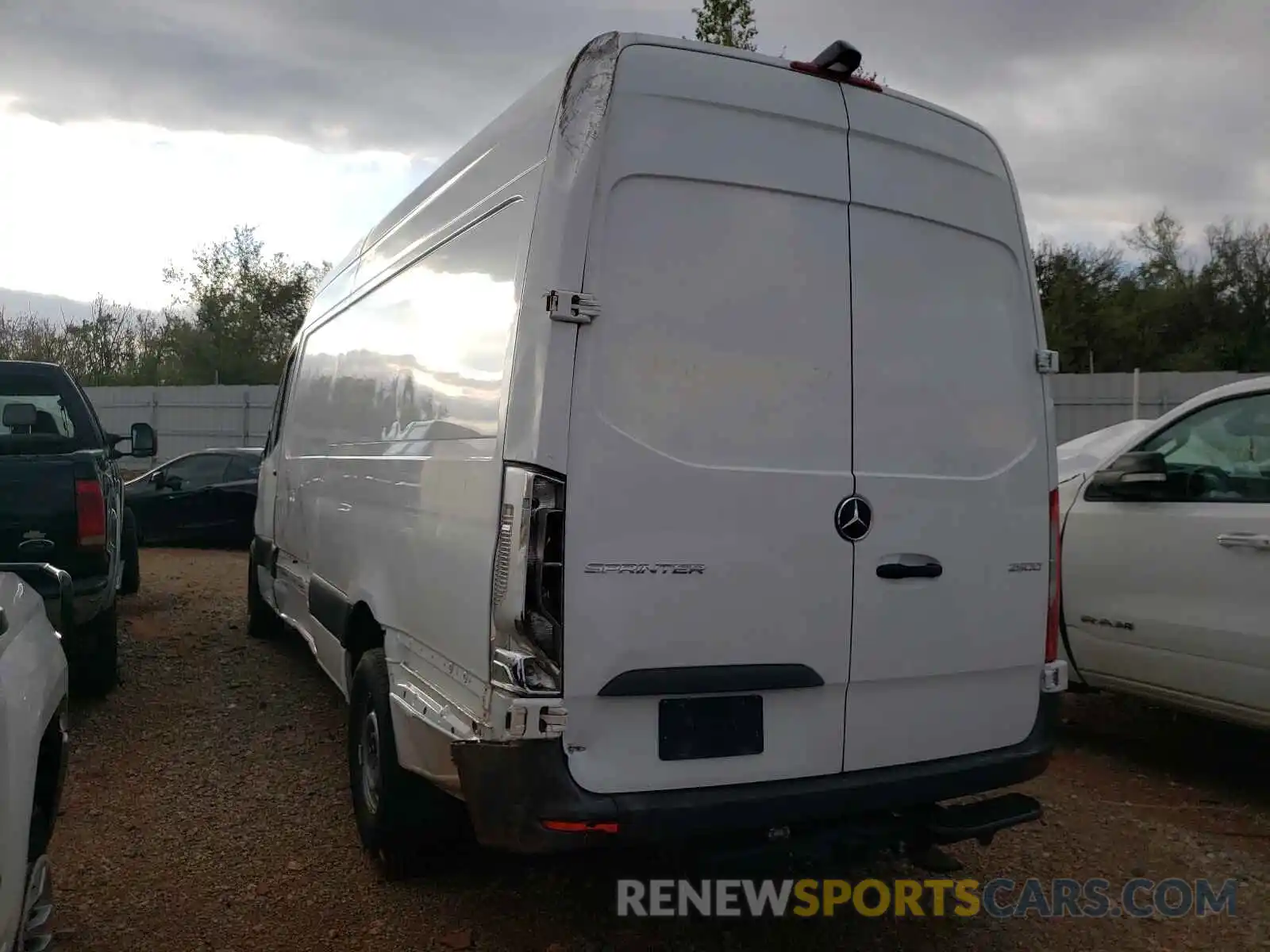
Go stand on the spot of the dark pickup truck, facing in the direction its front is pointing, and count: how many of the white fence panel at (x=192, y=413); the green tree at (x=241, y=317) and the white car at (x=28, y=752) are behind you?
1

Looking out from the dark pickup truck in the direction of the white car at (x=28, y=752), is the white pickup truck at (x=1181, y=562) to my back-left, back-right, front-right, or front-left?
front-left

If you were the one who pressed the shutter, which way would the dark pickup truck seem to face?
facing away from the viewer

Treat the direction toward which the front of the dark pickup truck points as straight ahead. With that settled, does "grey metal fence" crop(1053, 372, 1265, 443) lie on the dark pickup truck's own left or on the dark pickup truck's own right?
on the dark pickup truck's own right

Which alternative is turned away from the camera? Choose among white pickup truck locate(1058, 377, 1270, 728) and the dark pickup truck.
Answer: the dark pickup truck

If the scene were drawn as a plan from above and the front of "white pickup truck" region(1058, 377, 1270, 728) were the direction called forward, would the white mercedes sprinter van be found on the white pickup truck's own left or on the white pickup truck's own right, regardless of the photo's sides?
on the white pickup truck's own left

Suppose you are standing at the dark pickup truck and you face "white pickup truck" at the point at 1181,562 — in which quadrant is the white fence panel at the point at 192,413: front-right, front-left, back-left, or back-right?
back-left

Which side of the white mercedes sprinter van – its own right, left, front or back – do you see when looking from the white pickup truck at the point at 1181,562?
right

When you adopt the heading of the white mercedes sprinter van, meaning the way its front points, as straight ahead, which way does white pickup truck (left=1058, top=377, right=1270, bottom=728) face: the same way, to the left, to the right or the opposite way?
the same way

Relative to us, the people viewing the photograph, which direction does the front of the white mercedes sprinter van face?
facing away from the viewer and to the left of the viewer

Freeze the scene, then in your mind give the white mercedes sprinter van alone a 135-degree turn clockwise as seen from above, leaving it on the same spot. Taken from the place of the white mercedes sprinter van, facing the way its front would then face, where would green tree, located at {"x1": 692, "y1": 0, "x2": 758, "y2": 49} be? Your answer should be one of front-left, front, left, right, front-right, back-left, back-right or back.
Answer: left

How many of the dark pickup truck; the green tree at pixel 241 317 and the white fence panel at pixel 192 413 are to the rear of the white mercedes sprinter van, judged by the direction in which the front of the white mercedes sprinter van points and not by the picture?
0

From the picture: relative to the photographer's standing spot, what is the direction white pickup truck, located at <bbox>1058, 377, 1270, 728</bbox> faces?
facing to the left of the viewer

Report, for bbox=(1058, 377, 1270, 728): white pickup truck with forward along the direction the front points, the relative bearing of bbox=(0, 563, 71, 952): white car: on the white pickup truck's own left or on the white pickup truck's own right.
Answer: on the white pickup truck's own left

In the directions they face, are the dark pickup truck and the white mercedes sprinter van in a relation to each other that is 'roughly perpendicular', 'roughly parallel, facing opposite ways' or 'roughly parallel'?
roughly parallel

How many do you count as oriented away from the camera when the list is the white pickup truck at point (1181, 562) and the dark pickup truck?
1
